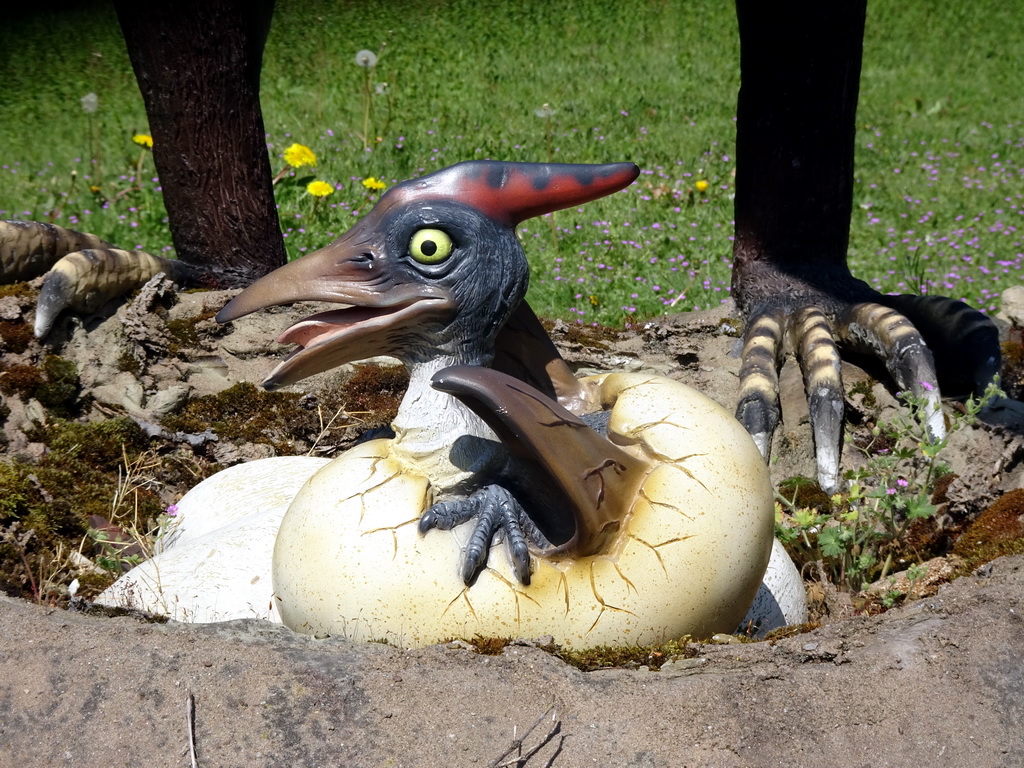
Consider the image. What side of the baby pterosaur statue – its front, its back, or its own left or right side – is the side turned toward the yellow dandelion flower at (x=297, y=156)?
right

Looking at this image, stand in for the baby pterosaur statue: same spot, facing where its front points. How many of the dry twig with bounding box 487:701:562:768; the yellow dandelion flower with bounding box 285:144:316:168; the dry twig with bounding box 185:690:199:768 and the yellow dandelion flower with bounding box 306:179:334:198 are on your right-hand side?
2

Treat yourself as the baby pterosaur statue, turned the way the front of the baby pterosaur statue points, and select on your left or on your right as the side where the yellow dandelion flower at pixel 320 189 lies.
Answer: on your right

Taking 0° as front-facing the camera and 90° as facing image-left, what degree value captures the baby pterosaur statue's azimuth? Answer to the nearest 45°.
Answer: approximately 90°

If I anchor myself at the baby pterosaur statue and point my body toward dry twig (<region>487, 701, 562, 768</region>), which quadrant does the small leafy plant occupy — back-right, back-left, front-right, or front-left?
back-left

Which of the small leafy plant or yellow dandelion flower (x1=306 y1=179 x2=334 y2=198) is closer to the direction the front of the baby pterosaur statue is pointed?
the yellow dandelion flower

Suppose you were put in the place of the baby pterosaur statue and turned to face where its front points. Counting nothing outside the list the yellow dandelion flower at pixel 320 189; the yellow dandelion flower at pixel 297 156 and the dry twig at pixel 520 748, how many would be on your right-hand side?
2

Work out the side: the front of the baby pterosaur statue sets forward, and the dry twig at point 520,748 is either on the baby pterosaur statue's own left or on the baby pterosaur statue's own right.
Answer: on the baby pterosaur statue's own left

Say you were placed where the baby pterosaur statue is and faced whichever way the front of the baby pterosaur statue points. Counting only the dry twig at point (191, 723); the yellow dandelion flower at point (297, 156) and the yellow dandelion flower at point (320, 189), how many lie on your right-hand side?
2
